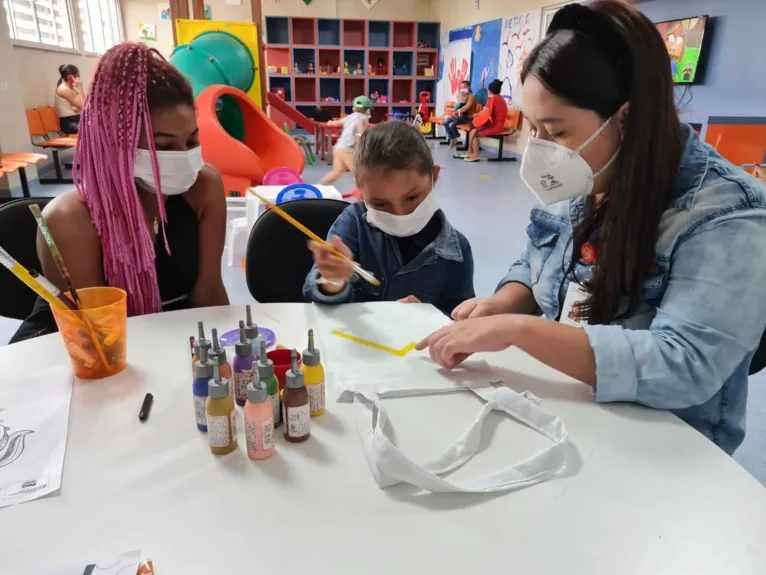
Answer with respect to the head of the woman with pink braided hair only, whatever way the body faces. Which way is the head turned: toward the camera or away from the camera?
toward the camera

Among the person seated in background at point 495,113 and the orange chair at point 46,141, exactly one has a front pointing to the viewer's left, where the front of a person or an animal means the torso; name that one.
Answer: the person seated in background

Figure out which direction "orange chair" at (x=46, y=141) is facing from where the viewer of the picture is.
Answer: facing to the right of the viewer

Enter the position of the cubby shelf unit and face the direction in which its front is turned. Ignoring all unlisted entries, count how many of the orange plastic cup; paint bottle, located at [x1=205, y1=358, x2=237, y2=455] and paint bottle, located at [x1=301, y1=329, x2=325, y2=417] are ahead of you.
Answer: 3

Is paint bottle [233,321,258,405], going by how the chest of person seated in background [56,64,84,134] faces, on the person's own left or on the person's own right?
on the person's own right

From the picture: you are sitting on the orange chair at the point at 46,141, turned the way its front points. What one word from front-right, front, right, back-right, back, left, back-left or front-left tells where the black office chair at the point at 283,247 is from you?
right

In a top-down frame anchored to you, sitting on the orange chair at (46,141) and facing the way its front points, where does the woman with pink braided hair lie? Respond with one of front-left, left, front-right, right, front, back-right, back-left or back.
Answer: right

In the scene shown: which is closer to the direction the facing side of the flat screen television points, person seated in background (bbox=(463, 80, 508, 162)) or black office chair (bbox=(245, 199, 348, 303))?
the black office chair

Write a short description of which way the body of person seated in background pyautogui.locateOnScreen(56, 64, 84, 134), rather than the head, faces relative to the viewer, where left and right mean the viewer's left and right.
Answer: facing to the right of the viewer

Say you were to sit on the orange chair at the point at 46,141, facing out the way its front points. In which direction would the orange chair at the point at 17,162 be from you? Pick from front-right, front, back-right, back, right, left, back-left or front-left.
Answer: right

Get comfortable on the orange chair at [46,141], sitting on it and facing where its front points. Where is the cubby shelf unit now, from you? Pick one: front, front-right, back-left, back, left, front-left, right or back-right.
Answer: front-left

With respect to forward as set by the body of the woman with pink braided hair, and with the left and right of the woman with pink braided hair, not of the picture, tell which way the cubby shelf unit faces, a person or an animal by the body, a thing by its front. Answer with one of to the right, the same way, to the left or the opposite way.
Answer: to the right

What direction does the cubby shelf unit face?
toward the camera
